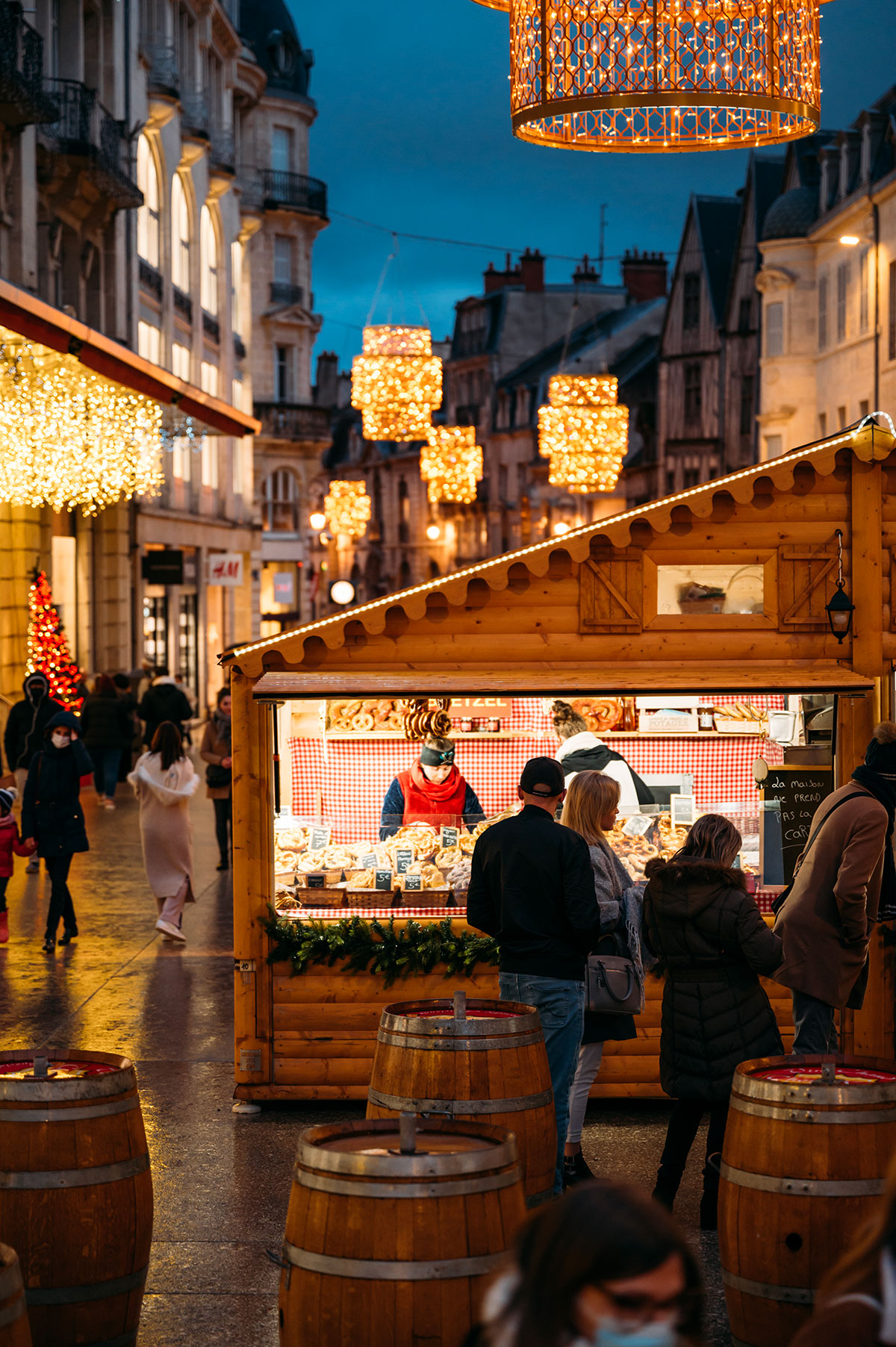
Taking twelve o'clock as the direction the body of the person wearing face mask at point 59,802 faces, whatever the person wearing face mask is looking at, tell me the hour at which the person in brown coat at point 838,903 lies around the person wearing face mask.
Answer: The person in brown coat is roughly at 11 o'clock from the person wearing face mask.

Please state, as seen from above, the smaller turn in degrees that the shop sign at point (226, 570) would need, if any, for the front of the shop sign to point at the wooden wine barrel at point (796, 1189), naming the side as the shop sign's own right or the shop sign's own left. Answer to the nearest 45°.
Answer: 0° — it already faces it

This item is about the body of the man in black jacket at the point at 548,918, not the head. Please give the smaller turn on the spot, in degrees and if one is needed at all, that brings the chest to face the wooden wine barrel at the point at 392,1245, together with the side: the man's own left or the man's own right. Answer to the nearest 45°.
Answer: approximately 180°

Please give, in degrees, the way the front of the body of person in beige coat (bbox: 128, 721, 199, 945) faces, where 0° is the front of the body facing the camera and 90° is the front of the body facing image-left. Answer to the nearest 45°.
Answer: approximately 180°

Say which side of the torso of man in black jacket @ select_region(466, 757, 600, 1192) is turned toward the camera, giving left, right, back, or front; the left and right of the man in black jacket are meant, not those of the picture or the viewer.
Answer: back

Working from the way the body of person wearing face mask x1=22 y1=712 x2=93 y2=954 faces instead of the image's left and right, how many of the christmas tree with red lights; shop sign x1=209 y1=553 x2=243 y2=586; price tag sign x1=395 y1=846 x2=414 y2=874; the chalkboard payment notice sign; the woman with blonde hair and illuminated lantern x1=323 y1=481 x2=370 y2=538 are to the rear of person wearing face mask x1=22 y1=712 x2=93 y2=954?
3

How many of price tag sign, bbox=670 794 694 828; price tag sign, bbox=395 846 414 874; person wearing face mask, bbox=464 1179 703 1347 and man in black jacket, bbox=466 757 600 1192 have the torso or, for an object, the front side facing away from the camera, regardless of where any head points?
1

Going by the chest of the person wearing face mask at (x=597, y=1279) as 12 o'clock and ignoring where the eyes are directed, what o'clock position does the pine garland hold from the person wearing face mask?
The pine garland is roughly at 7 o'clock from the person wearing face mask.

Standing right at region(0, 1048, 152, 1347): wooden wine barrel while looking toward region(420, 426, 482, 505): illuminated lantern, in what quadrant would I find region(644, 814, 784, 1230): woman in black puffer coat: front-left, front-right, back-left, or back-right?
front-right

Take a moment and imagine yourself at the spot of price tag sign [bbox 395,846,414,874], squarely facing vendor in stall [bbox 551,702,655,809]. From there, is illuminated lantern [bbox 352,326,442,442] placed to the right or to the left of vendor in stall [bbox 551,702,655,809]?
left

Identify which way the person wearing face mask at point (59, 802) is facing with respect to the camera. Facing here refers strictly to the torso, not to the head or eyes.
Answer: toward the camera

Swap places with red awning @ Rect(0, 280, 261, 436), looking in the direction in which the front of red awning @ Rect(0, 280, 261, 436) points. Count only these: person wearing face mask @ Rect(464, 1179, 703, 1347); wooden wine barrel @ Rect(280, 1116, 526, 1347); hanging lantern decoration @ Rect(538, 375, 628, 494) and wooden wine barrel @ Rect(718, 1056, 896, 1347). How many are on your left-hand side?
1

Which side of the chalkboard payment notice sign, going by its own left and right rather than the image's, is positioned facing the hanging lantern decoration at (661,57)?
front

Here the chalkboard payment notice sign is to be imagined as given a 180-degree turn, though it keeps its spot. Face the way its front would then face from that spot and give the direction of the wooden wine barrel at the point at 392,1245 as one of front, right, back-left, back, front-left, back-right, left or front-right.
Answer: back

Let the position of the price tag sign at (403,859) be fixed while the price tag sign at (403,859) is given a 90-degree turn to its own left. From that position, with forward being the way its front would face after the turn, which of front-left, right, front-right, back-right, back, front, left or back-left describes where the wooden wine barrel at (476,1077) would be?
right

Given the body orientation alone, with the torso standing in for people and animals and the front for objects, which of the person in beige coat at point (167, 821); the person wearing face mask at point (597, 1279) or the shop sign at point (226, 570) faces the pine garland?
the shop sign

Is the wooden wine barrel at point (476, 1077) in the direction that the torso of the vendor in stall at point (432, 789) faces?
yes

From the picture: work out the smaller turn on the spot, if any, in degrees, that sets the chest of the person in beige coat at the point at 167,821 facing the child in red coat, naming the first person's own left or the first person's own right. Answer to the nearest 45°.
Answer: approximately 90° to the first person's own left

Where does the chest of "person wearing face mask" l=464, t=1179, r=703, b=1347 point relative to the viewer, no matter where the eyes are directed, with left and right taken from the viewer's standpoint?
facing the viewer and to the right of the viewer
